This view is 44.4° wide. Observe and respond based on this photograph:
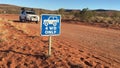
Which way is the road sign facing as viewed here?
toward the camera
